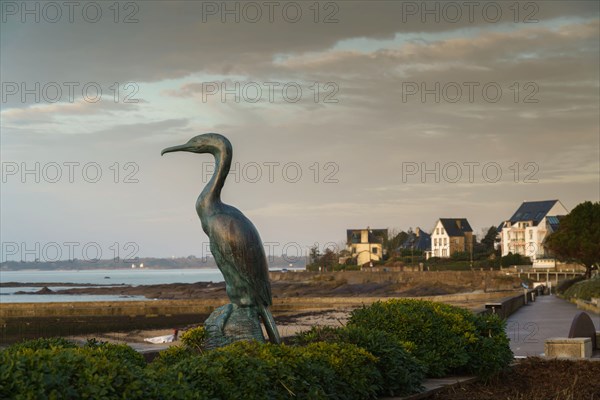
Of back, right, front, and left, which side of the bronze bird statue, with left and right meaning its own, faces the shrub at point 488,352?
back

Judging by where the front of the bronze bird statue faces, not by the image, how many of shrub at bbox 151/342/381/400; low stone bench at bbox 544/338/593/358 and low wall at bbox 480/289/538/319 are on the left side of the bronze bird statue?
1

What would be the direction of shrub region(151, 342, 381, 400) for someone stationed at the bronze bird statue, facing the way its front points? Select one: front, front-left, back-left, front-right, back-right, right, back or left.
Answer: left

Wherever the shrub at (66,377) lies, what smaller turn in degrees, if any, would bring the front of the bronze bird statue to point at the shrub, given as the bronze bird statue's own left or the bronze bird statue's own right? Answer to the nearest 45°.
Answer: approximately 90° to the bronze bird statue's own left

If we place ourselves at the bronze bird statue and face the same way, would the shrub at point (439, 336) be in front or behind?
behind

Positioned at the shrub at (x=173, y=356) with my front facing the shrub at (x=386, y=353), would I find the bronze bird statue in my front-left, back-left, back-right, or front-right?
front-left

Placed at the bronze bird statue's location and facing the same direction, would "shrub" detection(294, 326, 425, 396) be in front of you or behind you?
behind

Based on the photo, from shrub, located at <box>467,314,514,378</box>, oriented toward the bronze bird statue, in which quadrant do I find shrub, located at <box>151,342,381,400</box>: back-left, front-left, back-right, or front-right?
front-left

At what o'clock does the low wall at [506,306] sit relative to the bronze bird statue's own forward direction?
The low wall is roughly at 4 o'clock from the bronze bird statue.

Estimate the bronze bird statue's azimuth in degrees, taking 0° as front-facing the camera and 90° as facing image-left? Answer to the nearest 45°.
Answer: approximately 90°

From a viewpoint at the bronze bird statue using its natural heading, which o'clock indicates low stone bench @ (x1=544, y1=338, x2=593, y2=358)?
The low stone bench is roughly at 5 o'clock from the bronze bird statue.
